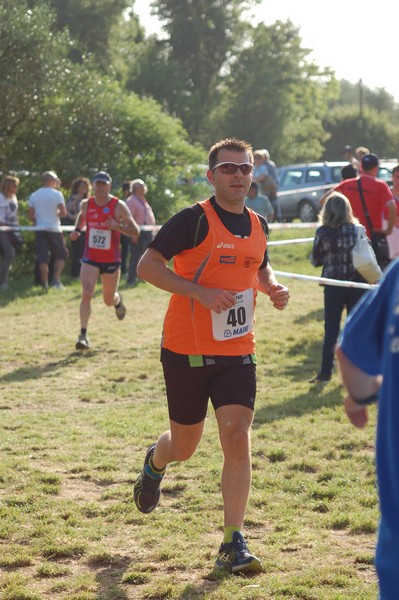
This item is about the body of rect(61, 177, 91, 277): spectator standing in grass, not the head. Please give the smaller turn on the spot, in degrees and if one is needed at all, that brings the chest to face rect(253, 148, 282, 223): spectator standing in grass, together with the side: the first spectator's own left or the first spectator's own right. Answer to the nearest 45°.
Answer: approximately 45° to the first spectator's own left

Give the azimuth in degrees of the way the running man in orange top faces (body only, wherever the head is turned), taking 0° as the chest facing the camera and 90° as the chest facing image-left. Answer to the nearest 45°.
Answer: approximately 315°

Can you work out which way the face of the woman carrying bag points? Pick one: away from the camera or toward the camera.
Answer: away from the camera

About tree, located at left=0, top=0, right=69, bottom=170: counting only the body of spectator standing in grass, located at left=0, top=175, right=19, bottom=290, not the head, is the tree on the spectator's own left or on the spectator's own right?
on the spectator's own left

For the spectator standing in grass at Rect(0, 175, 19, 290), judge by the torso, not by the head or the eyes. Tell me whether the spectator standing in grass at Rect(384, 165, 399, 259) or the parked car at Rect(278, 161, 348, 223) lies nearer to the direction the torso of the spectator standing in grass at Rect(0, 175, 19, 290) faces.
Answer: the spectator standing in grass

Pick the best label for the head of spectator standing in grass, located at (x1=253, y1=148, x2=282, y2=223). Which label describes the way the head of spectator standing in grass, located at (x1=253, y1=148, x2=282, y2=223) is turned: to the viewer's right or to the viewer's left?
to the viewer's left

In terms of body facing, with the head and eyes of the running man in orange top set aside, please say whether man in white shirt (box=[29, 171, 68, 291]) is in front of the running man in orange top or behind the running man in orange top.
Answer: behind

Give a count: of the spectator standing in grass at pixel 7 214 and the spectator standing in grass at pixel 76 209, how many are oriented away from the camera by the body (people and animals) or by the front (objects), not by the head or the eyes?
0
